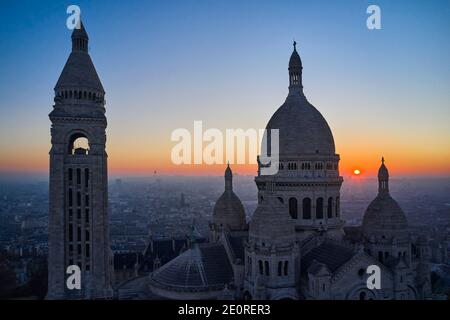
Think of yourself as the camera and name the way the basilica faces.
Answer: facing away from the viewer and to the right of the viewer
